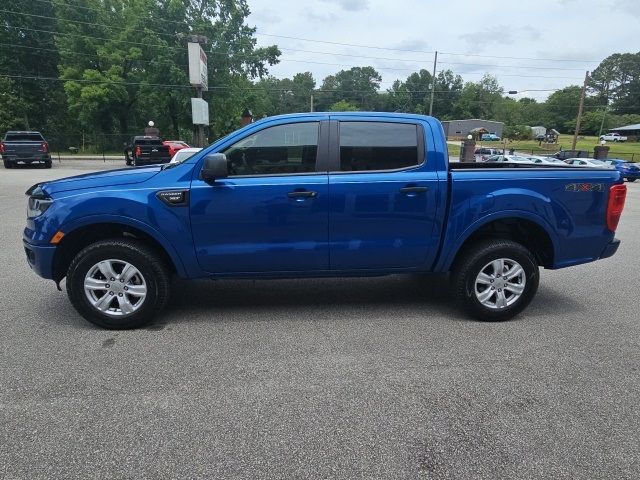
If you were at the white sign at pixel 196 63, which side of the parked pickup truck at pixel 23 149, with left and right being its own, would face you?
right

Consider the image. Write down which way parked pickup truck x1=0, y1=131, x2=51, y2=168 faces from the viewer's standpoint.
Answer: facing away from the viewer

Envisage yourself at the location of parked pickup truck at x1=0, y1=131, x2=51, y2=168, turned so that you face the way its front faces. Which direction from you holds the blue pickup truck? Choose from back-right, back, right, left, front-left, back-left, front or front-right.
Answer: back

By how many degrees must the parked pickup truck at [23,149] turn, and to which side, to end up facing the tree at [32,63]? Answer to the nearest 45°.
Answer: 0° — it already faces it

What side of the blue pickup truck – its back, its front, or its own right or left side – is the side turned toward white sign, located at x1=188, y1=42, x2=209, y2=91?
right

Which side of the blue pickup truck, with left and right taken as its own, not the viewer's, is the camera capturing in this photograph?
left

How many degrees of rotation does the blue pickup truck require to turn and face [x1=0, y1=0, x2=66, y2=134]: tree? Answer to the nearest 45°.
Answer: approximately 45° to its right

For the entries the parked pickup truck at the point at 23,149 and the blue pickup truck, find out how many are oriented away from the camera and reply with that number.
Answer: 1
